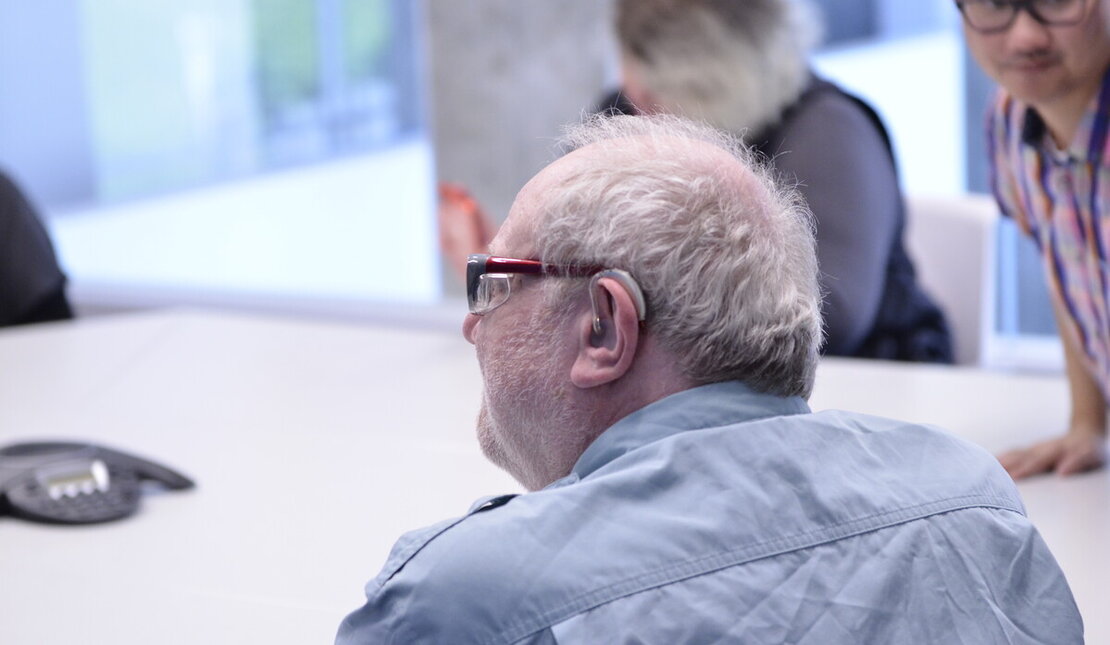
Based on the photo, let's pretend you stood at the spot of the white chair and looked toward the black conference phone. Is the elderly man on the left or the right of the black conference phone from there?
left

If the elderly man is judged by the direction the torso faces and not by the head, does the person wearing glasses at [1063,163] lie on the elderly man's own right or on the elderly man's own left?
on the elderly man's own right

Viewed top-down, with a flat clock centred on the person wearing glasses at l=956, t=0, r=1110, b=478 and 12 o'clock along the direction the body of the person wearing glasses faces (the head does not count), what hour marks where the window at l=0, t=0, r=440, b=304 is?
The window is roughly at 3 o'clock from the person wearing glasses.

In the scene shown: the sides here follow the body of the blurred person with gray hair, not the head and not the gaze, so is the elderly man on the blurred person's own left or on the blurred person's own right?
on the blurred person's own left

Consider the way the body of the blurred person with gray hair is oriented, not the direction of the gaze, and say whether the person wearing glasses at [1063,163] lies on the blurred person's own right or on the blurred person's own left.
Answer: on the blurred person's own left

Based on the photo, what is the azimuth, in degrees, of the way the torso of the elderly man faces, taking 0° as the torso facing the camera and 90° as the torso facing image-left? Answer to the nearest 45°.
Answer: approximately 135°

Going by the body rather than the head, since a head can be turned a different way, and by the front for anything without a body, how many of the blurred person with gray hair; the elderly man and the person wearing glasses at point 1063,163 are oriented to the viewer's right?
0

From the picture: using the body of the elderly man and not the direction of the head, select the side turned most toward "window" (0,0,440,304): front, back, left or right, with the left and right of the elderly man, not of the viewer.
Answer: front

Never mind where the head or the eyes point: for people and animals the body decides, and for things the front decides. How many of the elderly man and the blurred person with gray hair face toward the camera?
0

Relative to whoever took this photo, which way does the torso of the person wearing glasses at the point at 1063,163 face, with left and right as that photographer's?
facing the viewer and to the left of the viewer

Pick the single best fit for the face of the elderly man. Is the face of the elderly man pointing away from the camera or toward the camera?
away from the camera

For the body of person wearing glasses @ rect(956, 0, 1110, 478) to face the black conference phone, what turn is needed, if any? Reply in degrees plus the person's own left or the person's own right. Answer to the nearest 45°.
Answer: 0° — they already face it

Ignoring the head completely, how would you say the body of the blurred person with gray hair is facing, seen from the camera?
to the viewer's left
